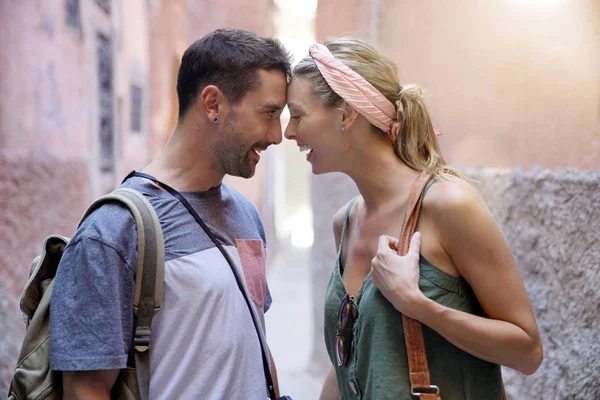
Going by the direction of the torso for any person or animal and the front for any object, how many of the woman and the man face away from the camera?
0

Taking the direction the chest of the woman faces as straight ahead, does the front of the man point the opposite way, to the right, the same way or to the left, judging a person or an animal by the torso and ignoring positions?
to the left

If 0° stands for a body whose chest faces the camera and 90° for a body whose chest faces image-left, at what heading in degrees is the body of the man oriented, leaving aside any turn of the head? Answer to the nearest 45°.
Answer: approximately 315°

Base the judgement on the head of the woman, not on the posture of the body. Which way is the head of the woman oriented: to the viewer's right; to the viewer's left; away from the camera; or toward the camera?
to the viewer's left

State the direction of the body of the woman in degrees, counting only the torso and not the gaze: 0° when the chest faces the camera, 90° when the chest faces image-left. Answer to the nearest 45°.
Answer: approximately 45°
